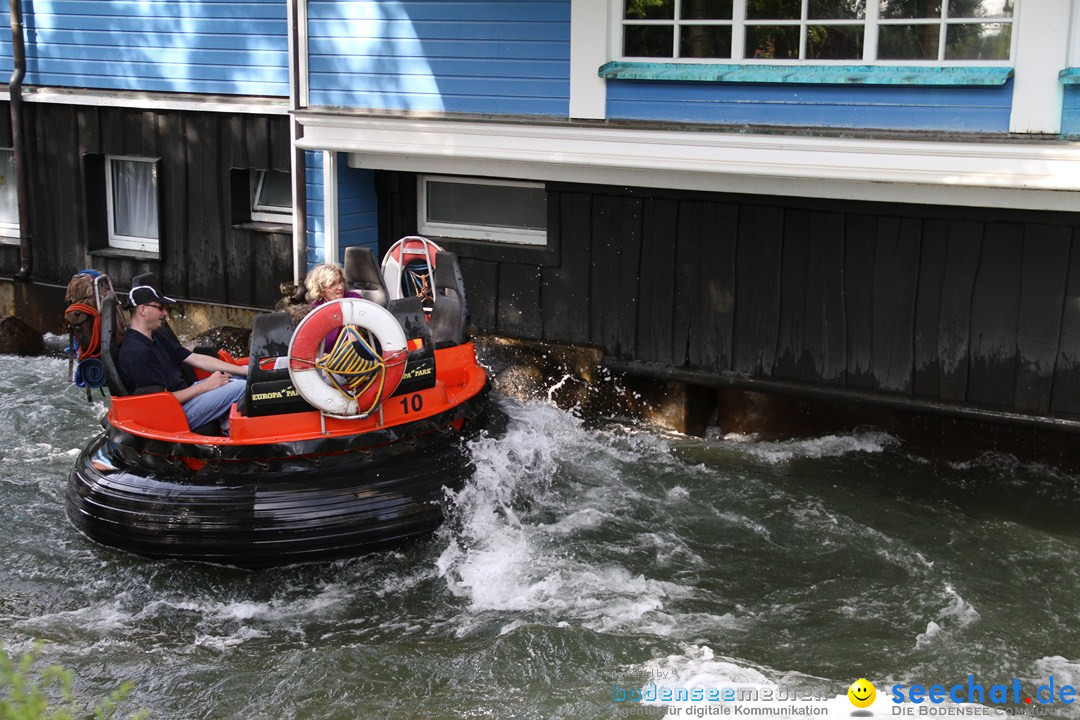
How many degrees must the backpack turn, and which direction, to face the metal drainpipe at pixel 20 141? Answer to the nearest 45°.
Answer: approximately 90° to its right

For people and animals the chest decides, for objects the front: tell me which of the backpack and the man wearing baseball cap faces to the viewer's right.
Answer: the man wearing baseball cap

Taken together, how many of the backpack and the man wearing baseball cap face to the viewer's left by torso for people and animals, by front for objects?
1

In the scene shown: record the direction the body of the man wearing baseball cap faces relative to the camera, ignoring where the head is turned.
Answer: to the viewer's right

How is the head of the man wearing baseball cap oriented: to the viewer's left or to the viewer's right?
to the viewer's right

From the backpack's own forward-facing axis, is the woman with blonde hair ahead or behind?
behind

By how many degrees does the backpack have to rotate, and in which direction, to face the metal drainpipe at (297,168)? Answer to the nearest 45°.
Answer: approximately 135° to its right

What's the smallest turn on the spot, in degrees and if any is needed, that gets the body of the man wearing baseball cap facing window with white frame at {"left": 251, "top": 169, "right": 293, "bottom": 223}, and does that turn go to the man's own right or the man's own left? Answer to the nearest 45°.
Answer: approximately 90° to the man's own left

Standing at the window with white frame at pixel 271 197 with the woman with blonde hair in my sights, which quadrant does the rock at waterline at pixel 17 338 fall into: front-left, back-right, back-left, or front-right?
back-right

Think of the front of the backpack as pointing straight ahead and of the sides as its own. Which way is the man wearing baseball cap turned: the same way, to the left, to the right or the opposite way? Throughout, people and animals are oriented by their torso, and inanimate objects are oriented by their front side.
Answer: the opposite way

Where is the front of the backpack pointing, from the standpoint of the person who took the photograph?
facing to the left of the viewer
